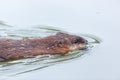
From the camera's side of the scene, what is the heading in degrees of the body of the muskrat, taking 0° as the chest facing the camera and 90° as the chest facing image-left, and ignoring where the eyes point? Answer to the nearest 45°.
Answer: approximately 270°
